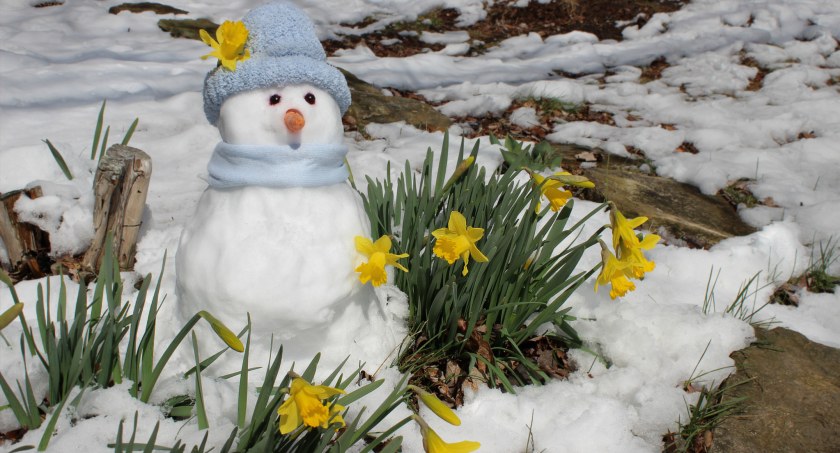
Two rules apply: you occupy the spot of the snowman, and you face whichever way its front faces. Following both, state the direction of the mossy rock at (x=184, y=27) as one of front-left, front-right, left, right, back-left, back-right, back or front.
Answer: back

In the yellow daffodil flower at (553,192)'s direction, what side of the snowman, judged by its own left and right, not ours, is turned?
left

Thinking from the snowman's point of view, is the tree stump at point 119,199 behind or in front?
behind

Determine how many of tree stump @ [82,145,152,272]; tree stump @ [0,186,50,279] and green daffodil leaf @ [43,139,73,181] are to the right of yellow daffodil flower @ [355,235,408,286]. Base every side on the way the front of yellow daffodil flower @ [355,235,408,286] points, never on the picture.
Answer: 3

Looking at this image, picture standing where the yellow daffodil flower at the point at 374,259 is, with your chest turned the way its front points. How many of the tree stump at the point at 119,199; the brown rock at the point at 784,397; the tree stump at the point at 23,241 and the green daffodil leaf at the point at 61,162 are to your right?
3

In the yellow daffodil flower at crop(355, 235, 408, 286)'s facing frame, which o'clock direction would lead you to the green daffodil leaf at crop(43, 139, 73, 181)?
The green daffodil leaf is roughly at 3 o'clock from the yellow daffodil flower.
